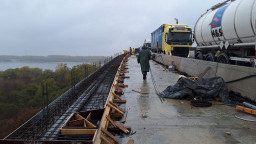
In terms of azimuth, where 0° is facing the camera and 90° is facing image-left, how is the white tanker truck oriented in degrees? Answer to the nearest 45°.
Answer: approximately 315°

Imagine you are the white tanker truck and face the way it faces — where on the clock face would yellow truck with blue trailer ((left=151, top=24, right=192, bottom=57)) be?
The yellow truck with blue trailer is roughly at 7 o'clock from the white tanker truck.

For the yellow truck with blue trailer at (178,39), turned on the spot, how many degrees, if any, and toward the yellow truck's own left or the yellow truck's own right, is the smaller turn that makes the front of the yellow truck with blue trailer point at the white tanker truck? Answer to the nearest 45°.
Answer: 0° — it already faces it

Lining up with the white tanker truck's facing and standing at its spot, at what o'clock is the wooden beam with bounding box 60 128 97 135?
The wooden beam is roughly at 2 o'clock from the white tanker truck.

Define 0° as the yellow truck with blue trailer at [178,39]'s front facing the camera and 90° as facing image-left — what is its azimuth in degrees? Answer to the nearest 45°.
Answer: approximately 0°

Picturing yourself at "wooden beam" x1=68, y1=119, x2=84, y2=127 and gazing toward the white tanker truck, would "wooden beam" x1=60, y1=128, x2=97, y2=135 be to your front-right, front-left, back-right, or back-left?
back-right

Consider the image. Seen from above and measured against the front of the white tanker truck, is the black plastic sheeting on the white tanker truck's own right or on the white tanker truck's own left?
on the white tanker truck's own right
